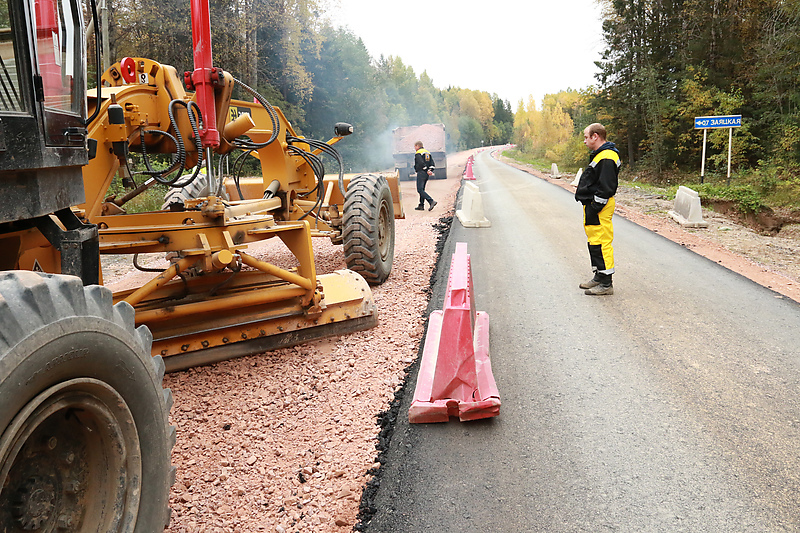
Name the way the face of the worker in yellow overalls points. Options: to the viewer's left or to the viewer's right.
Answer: to the viewer's left

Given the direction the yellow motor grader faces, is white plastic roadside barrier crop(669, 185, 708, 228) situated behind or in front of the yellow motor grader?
in front

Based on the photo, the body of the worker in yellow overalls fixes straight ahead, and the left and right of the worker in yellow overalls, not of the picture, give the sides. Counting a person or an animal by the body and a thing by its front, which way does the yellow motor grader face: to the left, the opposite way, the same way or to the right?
to the right

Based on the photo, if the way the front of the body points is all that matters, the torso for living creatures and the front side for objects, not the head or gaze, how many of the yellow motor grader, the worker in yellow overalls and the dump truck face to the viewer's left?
1

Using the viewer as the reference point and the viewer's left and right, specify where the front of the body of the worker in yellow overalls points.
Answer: facing to the left of the viewer

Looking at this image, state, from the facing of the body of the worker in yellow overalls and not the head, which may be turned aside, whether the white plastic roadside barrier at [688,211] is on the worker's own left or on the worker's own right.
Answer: on the worker's own right

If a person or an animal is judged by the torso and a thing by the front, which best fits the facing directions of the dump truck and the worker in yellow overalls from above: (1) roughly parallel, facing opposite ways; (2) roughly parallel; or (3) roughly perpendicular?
roughly perpendicular
